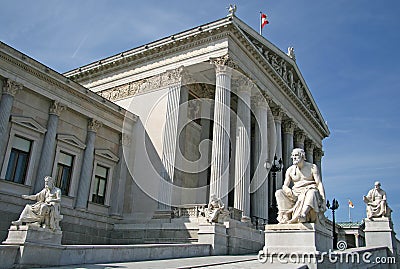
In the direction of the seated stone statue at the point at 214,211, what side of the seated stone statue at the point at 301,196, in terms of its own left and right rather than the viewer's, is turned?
right

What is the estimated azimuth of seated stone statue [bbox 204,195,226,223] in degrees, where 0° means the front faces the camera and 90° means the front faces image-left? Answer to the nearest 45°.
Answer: approximately 45°

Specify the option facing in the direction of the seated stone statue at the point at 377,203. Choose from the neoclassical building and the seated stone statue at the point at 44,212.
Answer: the neoclassical building

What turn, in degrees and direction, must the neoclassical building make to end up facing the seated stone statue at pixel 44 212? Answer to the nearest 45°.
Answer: approximately 45° to its right

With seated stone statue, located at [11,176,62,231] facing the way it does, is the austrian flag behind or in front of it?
behind

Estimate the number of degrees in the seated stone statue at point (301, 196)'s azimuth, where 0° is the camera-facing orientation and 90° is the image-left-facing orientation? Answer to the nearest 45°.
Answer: approximately 45°

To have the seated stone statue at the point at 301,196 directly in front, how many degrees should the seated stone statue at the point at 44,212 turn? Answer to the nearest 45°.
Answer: approximately 90° to its left

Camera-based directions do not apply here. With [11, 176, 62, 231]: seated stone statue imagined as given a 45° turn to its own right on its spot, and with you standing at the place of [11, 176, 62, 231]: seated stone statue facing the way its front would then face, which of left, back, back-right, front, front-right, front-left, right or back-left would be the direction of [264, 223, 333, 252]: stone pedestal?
back-left

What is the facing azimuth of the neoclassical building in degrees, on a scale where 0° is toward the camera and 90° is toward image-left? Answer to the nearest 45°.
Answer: approximately 315°
